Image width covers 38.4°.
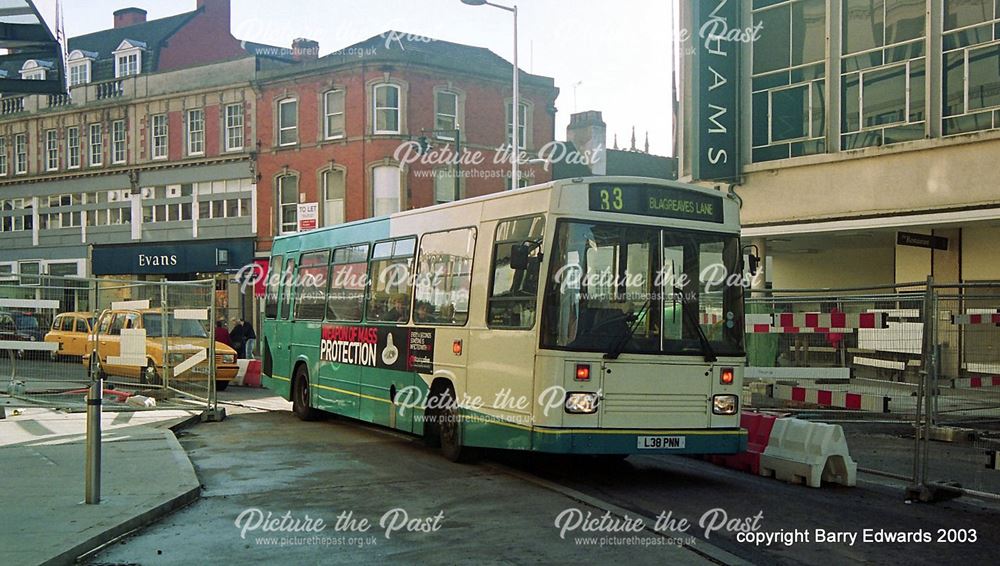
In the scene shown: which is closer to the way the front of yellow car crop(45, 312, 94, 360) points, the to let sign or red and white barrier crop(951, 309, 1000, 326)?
the red and white barrier

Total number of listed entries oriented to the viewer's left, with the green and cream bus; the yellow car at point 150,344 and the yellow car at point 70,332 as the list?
0

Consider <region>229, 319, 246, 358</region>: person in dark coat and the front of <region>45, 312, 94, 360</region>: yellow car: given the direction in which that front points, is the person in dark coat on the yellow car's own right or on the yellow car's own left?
on the yellow car's own left

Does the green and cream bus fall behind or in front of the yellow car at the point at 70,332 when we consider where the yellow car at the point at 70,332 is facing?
in front

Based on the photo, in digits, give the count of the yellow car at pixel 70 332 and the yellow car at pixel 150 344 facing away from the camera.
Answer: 0

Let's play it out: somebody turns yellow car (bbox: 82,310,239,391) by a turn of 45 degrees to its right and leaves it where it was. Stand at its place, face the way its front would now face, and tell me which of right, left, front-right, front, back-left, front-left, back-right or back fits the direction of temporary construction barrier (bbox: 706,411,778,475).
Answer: front-left

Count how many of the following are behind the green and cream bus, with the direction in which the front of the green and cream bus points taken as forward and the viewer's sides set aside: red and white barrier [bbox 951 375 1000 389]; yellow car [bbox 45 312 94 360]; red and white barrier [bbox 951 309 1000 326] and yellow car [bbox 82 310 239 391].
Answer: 2

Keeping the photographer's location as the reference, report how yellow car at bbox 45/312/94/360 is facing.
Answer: facing the viewer and to the right of the viewer

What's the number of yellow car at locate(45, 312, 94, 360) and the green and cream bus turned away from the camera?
0

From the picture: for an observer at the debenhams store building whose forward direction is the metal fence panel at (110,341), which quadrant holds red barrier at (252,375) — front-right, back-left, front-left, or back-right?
front-right

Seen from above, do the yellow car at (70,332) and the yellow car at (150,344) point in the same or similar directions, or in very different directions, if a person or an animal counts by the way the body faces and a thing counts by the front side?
same or similar directions
